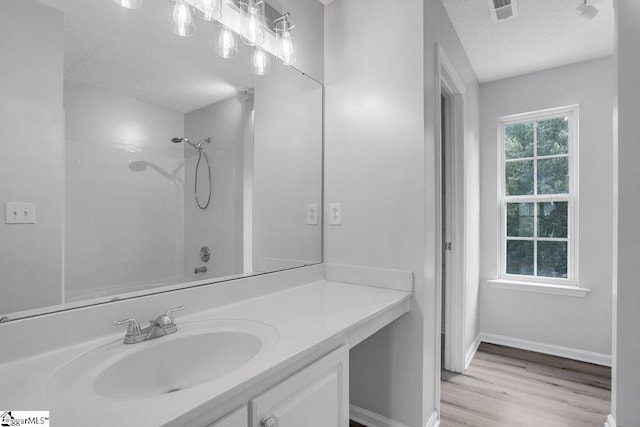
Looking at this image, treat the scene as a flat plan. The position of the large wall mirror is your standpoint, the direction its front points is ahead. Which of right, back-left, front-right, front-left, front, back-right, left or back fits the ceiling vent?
front-left

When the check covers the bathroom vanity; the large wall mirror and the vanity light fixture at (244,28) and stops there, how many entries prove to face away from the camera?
0

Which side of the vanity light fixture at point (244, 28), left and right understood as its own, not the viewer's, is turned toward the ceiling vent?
left

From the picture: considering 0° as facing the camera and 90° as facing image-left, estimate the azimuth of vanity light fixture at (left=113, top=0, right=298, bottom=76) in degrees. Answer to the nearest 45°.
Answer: approximately 315°

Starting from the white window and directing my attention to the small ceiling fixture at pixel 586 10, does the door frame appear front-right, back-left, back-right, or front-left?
front-right

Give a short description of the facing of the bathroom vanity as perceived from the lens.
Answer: facing the viewer and to the right of the viewer
